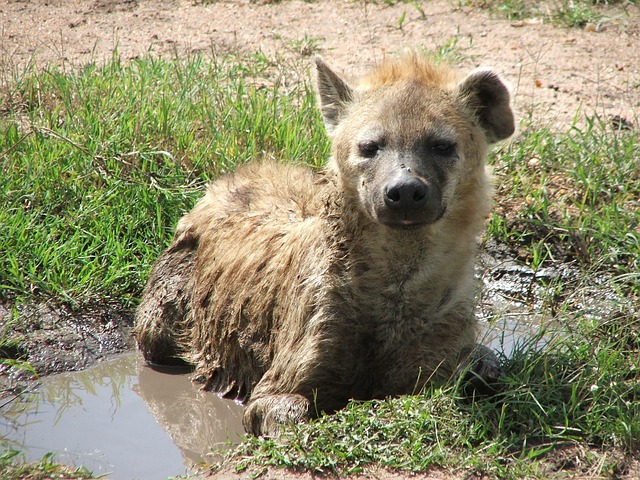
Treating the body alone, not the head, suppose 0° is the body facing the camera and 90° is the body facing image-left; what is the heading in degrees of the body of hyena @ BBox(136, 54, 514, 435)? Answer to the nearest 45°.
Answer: approximately 315°
